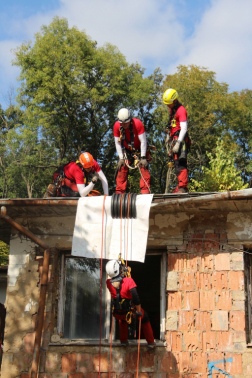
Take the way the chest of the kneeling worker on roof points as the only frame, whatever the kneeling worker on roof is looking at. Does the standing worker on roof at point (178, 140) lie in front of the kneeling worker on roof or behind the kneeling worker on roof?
in front

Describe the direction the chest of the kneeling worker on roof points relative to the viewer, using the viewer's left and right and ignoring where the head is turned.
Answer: facing the viewer and to the right of the viewer

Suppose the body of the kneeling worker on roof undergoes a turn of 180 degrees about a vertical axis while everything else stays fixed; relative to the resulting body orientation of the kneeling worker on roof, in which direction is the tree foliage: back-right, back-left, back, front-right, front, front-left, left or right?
front-right

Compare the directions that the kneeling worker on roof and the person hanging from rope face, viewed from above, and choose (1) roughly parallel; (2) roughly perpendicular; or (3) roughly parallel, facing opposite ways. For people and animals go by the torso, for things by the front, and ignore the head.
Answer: roughly perpendicular

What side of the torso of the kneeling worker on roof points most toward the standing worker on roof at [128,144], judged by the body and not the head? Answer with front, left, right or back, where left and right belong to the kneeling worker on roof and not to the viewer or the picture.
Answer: front

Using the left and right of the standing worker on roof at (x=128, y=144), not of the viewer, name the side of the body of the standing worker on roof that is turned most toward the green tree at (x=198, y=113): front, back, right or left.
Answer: back

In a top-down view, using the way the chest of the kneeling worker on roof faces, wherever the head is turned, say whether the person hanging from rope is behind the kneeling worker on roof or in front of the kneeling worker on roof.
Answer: in front
